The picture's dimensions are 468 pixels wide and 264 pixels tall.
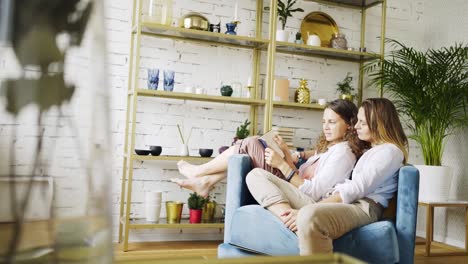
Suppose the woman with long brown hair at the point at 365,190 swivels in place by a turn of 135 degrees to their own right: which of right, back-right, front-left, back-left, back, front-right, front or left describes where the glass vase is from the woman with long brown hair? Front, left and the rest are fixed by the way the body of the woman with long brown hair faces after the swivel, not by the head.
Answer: back-right

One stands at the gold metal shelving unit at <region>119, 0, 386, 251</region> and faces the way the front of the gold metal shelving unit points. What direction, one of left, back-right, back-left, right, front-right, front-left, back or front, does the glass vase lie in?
front-right

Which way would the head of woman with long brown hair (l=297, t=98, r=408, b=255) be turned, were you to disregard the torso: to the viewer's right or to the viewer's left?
to the viewer's left

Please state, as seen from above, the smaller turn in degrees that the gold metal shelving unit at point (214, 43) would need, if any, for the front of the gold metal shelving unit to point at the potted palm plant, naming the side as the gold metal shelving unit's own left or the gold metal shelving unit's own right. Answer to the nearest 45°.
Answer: approximately 45° to the gold metal shelving unit's own left

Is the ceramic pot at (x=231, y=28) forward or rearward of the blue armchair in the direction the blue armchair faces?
rearward

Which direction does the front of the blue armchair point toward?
toward the camera

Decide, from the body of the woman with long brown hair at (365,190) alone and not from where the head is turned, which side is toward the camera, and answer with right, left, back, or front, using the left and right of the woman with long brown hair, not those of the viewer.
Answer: left

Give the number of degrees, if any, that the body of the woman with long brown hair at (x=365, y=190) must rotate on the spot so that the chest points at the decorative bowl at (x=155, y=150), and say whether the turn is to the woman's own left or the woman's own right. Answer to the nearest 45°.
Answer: approximately 45° to the woman's own right

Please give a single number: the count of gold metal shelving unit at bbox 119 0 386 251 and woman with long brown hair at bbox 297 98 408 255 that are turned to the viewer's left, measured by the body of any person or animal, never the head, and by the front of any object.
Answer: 1

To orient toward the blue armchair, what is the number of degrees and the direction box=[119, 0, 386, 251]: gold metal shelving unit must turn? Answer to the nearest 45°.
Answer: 0° — it already faces it
